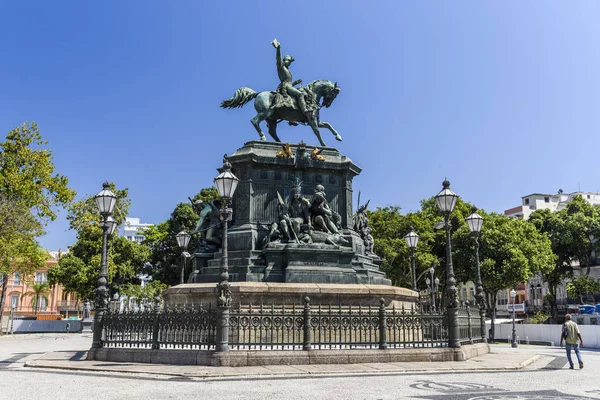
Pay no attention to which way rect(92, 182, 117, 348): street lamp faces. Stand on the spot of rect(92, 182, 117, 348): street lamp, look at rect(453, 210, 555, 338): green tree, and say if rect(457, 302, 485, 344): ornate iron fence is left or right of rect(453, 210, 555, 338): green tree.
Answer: right

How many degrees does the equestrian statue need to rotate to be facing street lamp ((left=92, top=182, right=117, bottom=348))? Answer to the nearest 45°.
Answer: approximately 135° to its right

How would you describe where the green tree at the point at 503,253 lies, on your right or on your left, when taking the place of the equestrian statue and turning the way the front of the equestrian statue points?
on your left

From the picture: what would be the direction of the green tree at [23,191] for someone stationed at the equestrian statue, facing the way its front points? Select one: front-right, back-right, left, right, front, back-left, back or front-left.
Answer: back-left

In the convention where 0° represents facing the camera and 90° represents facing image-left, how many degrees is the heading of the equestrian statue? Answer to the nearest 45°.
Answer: approximately 270°
